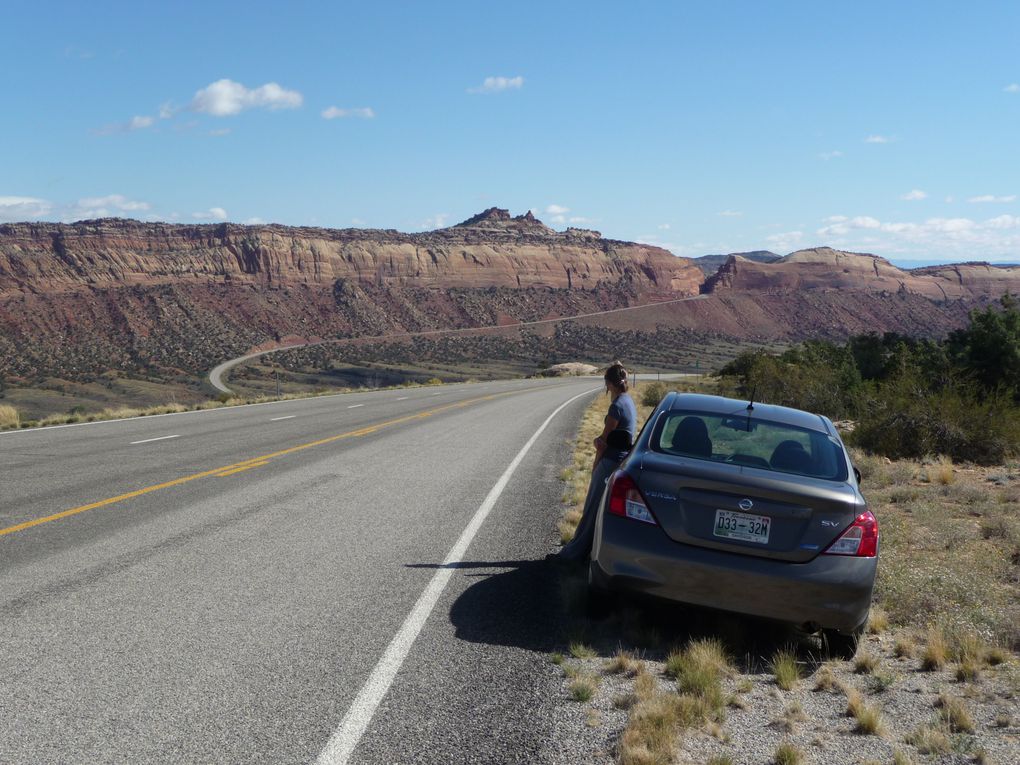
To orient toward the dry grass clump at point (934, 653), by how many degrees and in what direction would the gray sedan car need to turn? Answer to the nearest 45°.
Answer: approximately 90° to its right

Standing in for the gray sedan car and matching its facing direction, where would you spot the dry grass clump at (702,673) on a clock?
The dry grass clump is roughly at 7 o'clock from the gray sedan car.

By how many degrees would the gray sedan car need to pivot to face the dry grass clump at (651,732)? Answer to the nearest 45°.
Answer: approximately 180°

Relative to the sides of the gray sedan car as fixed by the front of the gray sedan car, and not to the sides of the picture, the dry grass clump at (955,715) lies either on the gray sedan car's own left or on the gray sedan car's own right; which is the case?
on the gray sedan car's own right

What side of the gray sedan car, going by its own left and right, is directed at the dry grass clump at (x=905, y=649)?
right

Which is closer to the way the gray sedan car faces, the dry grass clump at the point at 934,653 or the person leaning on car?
the person leaning on car

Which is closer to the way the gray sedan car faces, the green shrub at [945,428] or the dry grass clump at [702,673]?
the green shrub

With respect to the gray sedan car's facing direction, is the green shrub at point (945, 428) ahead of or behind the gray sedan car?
ahead

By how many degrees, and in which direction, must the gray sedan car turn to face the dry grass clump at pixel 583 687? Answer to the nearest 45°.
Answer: approximately 135° to its left

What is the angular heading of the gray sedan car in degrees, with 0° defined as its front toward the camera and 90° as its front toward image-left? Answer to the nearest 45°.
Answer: approximately 180°

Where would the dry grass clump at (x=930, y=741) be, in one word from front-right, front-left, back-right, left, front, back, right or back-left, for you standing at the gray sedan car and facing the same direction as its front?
back-right
